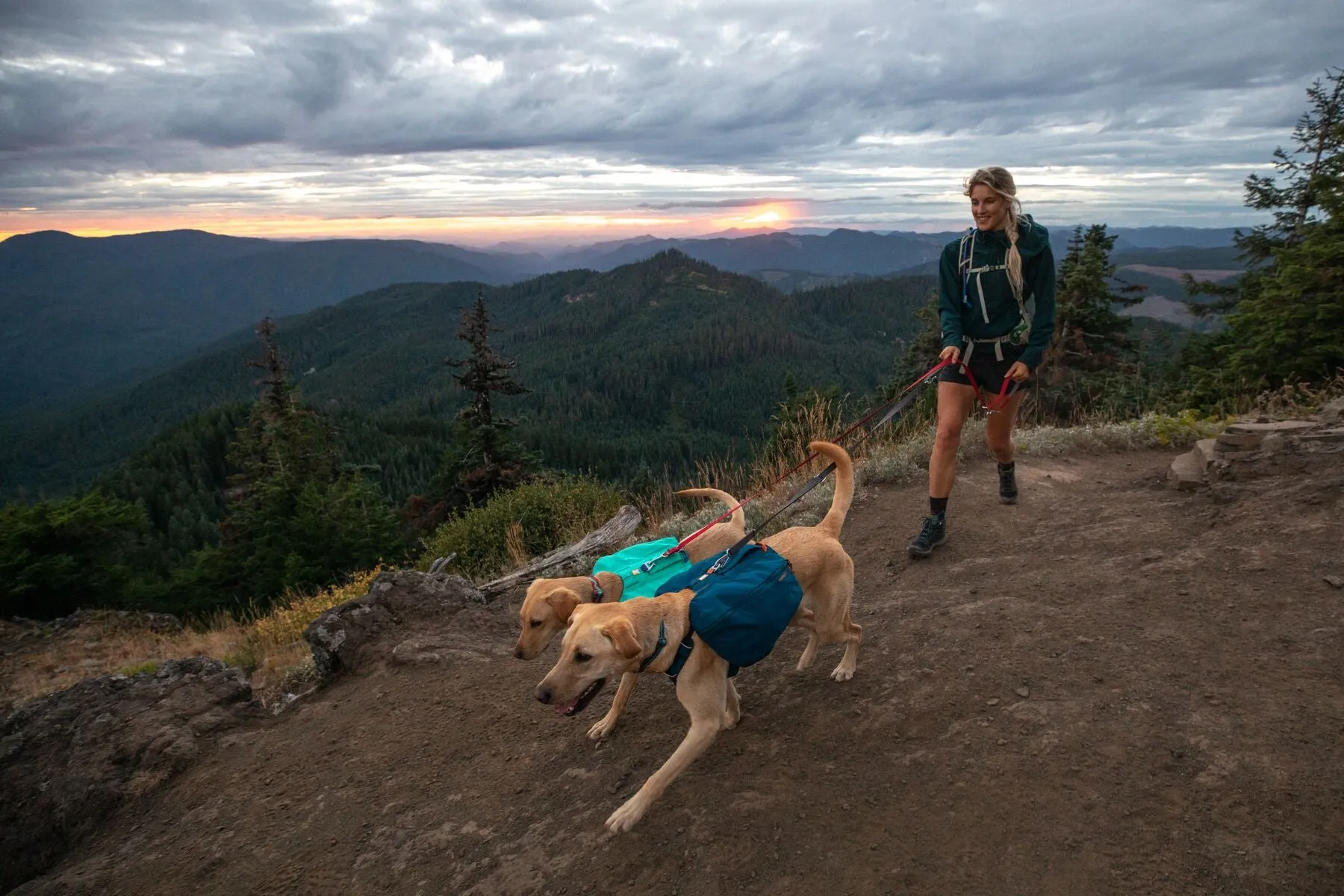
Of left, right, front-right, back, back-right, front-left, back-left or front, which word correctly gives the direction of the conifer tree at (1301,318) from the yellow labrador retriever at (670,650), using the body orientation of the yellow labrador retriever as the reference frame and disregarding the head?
back

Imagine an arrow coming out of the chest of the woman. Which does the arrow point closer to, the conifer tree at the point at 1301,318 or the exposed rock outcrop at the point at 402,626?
the exposed rock outcrop

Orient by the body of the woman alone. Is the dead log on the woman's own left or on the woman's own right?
on the woman's own right

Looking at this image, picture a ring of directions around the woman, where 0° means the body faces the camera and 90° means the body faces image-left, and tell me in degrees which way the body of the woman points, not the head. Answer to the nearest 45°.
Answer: approximately 45°

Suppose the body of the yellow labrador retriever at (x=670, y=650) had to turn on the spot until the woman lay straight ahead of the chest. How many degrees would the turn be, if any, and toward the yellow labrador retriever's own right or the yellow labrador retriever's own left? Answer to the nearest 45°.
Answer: approximately 180°

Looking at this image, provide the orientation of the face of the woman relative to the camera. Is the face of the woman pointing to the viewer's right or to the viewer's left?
to the viewer's left
